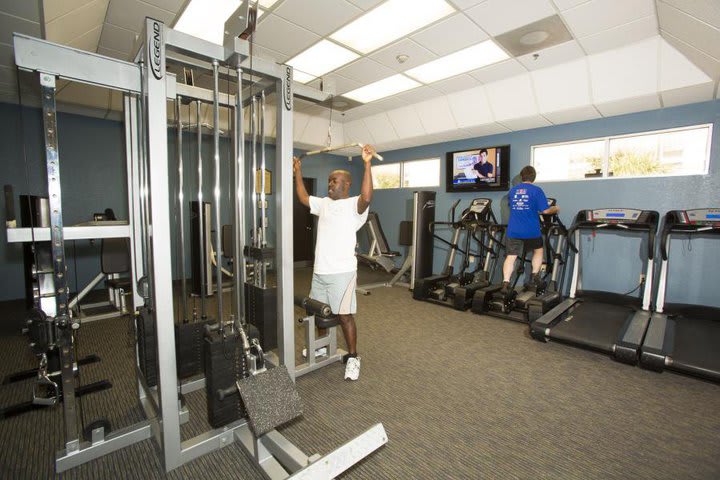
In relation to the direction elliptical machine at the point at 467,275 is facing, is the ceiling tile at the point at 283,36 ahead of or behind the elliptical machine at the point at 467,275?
behind

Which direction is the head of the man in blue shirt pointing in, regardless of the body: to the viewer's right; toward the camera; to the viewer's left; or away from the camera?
away from the camera

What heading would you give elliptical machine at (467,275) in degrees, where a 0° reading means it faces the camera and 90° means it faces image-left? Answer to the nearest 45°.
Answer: approximately 225°

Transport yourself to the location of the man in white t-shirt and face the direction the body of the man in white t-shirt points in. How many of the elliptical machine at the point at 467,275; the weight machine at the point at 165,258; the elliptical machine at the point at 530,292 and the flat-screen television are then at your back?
3

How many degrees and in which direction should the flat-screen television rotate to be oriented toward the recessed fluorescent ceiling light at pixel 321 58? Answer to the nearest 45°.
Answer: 0° — it already faces it

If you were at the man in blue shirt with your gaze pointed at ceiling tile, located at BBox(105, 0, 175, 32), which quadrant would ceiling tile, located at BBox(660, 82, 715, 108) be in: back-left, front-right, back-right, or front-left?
back-left

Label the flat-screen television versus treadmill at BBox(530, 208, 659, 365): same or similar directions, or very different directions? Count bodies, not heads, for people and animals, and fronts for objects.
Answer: very different directions

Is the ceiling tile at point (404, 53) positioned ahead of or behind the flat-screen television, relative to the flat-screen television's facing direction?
ahead

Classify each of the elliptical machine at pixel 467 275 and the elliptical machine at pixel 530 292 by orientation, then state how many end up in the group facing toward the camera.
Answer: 0

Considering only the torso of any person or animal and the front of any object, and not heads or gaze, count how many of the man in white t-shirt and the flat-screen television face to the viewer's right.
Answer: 0

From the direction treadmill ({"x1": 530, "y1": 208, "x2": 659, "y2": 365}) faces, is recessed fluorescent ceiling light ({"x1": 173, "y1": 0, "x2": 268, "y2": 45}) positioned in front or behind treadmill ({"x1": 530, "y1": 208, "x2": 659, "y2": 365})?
behind
